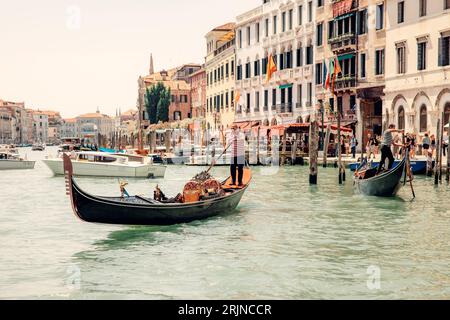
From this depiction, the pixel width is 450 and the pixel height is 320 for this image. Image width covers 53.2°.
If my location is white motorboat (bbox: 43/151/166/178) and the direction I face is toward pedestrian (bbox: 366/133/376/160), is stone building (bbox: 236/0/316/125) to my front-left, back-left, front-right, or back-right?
front-left

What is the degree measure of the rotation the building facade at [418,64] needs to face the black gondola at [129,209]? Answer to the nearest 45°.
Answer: approximately 45° to its left

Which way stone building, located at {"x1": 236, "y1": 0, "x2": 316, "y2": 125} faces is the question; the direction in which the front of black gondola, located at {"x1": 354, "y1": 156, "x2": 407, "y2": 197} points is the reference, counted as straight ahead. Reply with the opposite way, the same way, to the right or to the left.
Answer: to the left

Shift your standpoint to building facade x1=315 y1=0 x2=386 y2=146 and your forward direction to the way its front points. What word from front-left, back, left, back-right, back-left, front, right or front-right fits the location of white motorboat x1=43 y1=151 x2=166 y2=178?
front

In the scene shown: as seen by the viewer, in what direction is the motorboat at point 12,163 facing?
to the viewer's right

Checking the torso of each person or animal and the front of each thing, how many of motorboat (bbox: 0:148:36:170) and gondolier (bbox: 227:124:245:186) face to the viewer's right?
1

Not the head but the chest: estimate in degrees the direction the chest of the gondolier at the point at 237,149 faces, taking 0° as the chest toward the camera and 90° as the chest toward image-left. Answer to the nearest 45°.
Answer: approximately 45°

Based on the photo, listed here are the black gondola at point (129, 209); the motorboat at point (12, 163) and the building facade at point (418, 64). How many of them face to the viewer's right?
1

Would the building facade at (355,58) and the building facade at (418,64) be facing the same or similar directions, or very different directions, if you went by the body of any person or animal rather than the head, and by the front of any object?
same or similar directions

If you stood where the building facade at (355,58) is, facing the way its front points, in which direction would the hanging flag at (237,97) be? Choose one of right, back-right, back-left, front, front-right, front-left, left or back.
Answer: right

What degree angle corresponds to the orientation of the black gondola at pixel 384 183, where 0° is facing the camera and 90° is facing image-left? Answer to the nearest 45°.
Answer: approximately 135°
